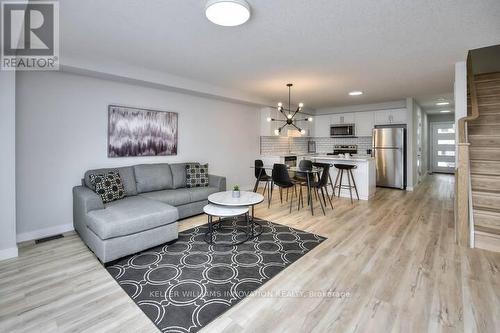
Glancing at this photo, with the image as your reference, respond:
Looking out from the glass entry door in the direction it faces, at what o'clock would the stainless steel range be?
The stainless steel range is roughly at 1 o'clock from the glass entry door.

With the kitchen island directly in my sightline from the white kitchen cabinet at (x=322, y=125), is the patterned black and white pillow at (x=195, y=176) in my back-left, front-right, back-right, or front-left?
front-right

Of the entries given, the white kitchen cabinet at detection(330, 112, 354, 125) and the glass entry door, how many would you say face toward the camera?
2

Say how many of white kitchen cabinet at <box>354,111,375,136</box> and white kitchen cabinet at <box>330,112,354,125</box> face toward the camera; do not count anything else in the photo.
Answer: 2

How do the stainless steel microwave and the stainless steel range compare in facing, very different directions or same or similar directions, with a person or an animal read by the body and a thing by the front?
same or similar directions

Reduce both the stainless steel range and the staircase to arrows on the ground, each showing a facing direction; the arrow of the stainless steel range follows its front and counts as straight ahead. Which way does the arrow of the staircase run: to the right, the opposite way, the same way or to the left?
the same way

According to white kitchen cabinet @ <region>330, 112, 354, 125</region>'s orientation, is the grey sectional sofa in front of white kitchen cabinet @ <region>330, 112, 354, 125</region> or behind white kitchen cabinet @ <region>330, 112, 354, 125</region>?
in front

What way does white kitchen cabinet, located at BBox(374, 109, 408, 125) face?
toward the camera

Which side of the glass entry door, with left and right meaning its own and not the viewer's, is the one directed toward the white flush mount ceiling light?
front

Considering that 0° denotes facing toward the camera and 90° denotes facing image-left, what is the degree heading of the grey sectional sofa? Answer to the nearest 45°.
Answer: approximately 315°

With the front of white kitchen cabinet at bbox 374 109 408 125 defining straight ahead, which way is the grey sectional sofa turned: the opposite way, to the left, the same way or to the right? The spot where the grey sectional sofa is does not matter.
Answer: to the left

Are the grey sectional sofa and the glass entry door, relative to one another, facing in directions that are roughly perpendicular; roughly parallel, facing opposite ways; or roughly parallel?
roughly perpendicular

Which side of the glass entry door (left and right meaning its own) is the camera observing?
front

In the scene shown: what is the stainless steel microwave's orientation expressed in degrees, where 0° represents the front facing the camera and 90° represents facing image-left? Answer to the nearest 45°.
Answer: approximately 0°

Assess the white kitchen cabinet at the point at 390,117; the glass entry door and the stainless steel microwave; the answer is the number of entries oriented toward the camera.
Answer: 3
